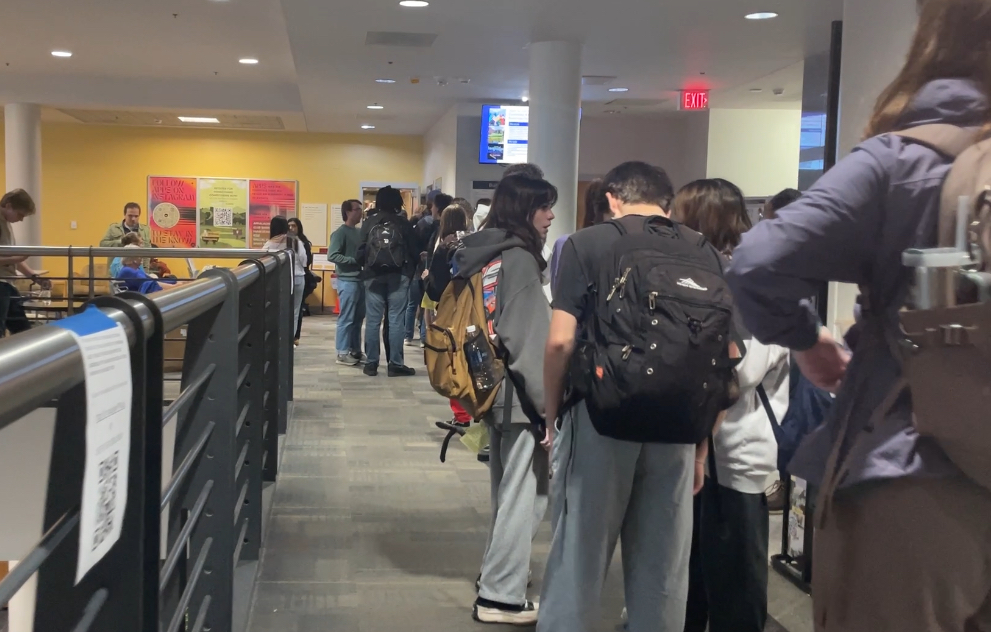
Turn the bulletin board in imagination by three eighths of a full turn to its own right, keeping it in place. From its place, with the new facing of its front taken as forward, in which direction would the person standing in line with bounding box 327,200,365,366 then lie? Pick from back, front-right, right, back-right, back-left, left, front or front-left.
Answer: back-left

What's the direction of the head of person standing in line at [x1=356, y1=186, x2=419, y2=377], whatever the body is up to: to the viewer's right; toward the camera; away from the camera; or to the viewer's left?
away from the camera

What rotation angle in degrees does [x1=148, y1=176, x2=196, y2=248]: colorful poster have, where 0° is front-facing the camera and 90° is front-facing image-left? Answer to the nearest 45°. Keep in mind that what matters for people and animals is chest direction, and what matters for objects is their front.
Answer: approximately 0°

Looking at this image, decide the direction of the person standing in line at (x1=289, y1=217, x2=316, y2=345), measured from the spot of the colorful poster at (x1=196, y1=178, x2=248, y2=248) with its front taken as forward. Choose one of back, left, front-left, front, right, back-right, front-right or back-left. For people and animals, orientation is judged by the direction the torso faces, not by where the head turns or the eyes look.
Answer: front

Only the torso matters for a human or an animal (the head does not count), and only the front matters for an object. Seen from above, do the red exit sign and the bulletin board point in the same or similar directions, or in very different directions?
same or similar directions

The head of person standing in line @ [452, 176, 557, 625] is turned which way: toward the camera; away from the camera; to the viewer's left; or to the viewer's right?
to the viewer's right

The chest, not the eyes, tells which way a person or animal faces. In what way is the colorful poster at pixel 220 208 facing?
toward the camera

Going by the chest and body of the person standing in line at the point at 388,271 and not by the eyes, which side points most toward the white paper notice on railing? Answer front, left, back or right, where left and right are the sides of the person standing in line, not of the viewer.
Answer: back

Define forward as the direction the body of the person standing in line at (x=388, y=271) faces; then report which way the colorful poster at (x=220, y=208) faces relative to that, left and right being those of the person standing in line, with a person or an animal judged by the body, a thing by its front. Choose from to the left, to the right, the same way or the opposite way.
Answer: the opposite way

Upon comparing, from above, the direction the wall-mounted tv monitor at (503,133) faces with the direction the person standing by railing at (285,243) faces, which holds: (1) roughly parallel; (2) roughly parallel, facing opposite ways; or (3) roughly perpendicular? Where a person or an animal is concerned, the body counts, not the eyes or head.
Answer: roughly parallel, facing opposite ways

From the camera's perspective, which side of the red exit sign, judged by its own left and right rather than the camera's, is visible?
front

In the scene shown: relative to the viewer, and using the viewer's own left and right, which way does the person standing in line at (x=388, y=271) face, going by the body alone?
facing away from the viewer

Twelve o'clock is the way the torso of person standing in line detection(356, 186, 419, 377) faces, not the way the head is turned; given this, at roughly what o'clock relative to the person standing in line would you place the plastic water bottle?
The plastic water bottle is roughly at 6 o'clock from the person standing in line.

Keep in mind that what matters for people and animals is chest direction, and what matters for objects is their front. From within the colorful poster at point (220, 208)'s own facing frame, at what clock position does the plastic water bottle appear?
The plastic water bottle is roughly at 12 o'clock from the colorful poster.

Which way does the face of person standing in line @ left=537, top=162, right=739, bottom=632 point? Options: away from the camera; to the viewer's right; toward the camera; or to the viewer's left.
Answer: away from the camera

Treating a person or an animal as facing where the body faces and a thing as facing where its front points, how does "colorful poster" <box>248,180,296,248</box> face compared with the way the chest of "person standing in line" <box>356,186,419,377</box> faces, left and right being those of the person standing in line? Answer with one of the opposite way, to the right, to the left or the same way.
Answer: the opposite way

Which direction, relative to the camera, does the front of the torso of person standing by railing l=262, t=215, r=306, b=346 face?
away from the camera

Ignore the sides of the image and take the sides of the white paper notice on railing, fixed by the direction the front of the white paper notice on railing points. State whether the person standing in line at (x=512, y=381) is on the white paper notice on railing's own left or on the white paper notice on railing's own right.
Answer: on the white paper notice on railing's own left

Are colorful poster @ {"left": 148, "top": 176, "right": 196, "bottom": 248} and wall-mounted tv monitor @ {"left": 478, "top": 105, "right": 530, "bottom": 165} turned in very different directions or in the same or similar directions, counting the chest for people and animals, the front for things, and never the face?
same or similar directions
